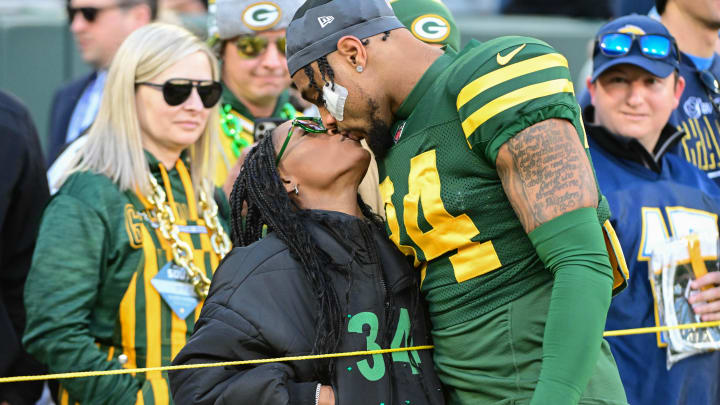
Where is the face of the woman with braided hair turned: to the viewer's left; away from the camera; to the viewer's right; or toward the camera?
to the viewer's right

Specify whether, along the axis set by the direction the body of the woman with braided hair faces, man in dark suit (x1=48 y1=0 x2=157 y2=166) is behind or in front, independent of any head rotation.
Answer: behind

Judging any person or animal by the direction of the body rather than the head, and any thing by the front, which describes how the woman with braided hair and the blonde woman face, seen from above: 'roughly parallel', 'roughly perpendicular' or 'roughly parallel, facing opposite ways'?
roughly parallel

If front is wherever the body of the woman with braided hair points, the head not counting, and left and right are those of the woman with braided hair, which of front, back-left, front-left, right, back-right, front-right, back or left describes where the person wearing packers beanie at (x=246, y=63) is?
back-left

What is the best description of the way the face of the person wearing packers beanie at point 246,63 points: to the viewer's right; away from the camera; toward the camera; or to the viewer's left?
toward the camera

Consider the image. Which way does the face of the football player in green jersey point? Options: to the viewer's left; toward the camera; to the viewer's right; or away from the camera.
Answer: to the viewer's left

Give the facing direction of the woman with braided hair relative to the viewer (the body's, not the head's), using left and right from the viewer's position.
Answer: facing the viewer and to the right of the viewer

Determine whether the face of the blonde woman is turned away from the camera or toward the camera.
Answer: toward the camera

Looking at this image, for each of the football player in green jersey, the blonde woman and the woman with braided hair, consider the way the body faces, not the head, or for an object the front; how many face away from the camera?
0

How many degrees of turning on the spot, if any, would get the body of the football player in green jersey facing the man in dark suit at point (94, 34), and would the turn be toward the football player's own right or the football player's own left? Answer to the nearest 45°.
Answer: approximately 90° to the football player's own right
